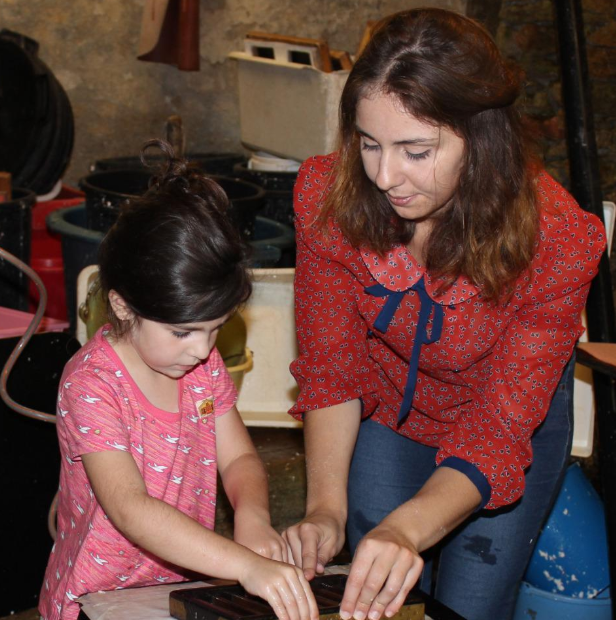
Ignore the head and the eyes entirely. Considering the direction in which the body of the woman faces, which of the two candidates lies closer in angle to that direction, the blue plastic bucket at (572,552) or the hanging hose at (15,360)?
the hanging hose

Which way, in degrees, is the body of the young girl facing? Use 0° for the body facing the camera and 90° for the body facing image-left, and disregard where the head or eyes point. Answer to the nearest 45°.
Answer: approximately 315°

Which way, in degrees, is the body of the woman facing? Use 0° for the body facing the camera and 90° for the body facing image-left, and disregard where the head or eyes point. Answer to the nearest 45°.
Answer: approximately 45°

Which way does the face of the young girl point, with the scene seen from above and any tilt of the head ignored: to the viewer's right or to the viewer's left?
to the viewer's right

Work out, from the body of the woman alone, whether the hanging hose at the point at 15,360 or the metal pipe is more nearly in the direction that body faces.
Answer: the hanging hose

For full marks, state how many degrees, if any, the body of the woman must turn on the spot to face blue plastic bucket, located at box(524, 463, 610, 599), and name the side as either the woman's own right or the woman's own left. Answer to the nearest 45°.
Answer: approximately 180°

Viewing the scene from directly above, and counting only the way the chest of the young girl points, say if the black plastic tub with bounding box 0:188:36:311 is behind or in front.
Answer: behind

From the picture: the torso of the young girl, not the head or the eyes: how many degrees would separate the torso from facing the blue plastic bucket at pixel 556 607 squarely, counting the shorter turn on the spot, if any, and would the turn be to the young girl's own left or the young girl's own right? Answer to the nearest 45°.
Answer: approximately 90° to the young girl's own left

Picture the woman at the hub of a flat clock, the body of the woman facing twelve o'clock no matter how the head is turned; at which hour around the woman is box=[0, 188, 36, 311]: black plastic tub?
The black plastic tub is roughly at 3 o'clock from the woman.

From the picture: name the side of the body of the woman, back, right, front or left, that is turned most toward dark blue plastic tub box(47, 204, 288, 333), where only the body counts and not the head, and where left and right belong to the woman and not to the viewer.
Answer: right

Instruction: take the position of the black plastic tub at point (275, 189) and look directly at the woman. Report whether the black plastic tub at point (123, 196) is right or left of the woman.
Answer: right

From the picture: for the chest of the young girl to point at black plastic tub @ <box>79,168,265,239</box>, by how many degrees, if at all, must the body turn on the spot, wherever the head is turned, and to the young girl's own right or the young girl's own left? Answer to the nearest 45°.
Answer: approximately 135° to the young girl's own left

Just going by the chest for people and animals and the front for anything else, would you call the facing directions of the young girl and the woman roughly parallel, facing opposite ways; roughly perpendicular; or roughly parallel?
roughly perpendicular

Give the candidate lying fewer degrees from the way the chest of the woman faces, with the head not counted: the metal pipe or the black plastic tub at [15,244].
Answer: the black plastic tub

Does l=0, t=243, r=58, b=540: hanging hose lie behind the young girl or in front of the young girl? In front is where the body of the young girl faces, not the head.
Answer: behind
